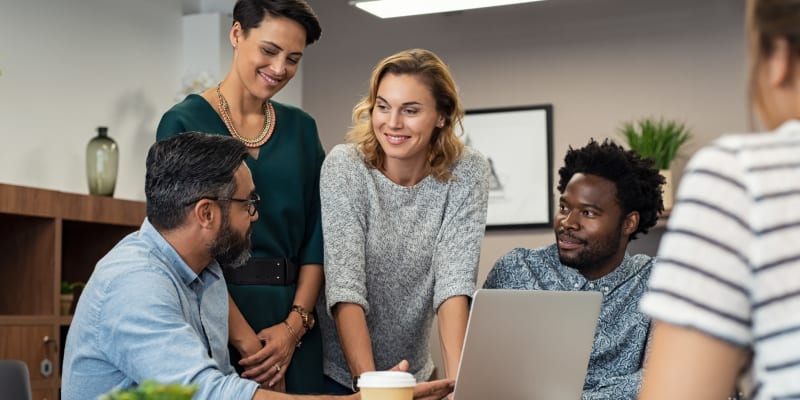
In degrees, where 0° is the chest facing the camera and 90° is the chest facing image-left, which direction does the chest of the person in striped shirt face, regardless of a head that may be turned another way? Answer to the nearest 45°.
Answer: approximately 135°

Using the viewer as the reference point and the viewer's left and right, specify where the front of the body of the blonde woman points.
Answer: facing the viewer

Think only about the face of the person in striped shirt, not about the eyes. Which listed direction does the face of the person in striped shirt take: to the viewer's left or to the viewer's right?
to the viewer's left

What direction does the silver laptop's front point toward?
away from the camera

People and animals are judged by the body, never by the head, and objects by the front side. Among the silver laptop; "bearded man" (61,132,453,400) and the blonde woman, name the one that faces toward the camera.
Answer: the blonde woman

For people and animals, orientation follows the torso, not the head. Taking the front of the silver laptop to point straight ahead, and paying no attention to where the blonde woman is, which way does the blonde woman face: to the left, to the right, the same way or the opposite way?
the opposite way

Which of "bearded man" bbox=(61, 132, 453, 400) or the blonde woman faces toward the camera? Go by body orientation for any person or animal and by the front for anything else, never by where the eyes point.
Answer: the blonde woman

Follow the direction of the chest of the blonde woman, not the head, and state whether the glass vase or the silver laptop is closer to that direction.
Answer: the silver laptop

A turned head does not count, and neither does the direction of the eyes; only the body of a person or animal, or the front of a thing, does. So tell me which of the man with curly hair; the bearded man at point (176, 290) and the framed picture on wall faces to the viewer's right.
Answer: the bearded man

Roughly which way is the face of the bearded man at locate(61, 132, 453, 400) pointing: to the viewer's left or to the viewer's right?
to the viewer's right

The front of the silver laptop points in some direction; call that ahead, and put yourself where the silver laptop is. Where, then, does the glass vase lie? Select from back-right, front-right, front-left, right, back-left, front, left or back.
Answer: front-left

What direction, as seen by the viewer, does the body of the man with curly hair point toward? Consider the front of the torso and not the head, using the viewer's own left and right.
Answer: facing the viewer and to the left of the viewer

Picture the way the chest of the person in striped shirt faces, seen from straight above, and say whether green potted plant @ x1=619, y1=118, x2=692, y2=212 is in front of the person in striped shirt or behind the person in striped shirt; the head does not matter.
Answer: in front

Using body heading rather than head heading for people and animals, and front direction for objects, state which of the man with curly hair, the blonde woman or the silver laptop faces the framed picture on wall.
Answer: the silver laptop

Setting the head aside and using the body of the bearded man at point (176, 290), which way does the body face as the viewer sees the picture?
to the viewer's right
